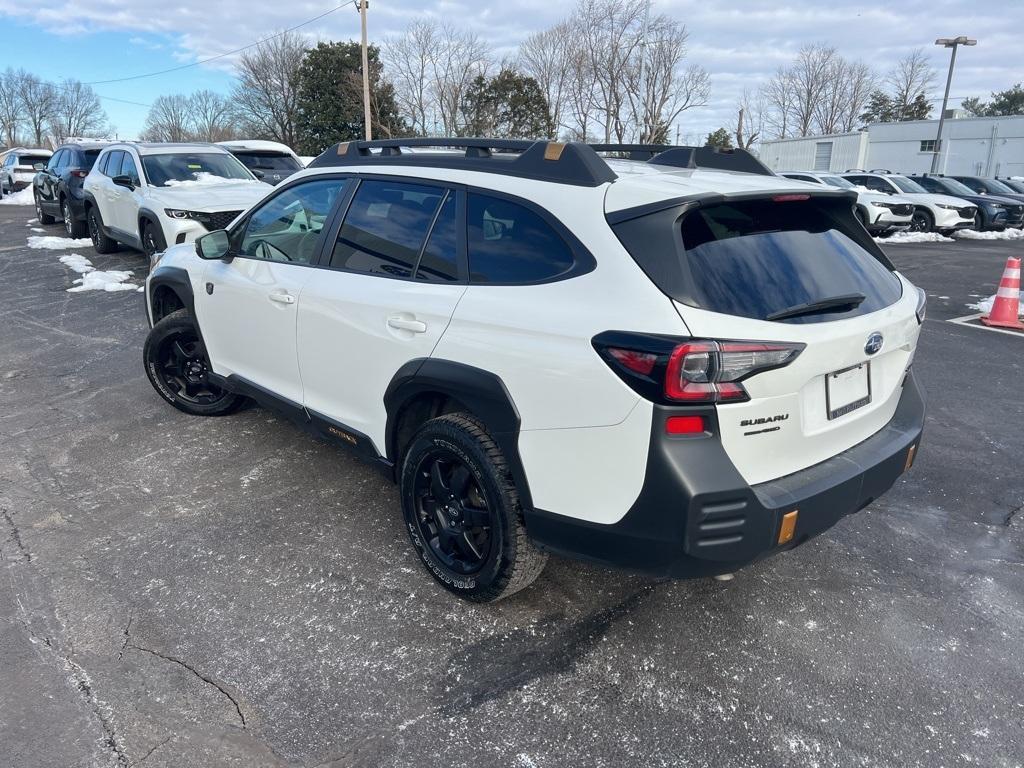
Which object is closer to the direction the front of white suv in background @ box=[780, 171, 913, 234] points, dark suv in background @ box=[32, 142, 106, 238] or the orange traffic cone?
the orange traffic cone

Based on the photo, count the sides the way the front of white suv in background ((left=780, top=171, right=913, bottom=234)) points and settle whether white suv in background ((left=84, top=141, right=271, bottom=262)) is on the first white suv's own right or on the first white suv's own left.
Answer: on the first white suv's own right

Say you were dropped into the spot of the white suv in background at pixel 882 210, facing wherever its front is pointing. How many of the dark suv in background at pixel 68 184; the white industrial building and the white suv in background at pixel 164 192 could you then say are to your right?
2

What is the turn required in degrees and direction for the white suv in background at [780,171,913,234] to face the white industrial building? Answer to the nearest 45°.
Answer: approximately 135° to its left

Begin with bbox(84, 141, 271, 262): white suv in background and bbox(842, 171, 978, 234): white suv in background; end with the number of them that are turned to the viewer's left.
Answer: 0

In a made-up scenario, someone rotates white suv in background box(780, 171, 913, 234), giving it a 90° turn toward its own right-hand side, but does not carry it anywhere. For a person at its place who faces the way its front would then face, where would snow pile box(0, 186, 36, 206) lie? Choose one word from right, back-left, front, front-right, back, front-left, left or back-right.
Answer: front-right

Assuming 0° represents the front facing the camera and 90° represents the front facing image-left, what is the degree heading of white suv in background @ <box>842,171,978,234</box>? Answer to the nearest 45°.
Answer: approximately 315°

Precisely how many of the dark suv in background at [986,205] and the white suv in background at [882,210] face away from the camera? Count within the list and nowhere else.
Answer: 0

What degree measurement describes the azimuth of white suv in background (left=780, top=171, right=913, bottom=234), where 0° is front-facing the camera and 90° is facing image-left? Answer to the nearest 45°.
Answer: approximately 315°

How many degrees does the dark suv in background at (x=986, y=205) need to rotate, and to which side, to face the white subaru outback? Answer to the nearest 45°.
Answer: approximately 45° to its right

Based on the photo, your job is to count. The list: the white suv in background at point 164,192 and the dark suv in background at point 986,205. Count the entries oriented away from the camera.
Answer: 0

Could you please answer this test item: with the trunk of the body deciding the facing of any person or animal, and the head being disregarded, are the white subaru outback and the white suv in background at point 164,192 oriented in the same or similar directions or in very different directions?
very different directions

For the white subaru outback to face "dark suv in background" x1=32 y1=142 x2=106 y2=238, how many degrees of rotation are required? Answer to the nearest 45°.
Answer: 0° — it already faces it
